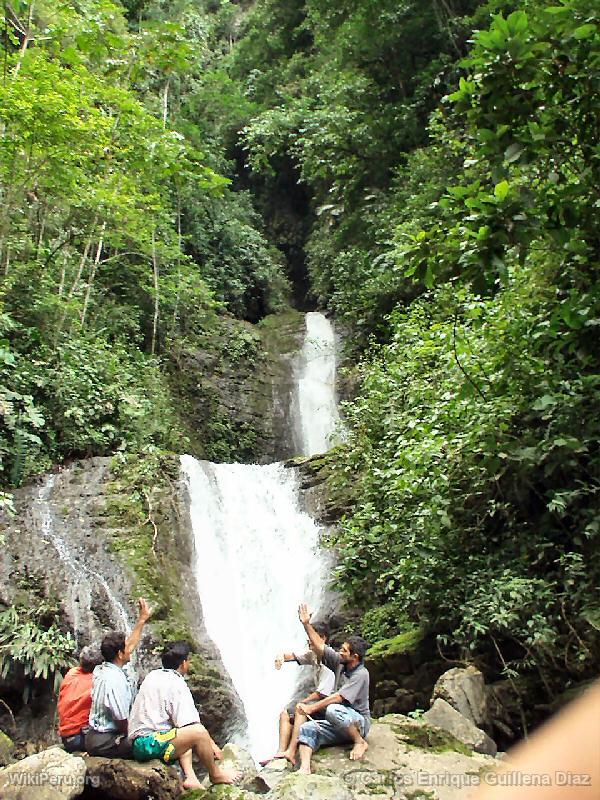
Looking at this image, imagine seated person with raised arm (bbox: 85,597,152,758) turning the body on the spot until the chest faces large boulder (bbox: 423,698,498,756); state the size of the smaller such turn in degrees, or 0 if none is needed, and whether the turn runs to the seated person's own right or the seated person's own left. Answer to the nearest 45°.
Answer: approximately 45° to the seated person's own right

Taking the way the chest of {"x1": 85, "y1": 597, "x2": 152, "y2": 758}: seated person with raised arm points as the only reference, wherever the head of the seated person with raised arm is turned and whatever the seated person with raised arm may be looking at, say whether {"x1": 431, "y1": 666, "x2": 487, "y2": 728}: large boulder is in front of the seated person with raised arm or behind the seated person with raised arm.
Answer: in front

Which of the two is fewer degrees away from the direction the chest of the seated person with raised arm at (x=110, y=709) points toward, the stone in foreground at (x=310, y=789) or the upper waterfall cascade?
the upper waterfall cascade

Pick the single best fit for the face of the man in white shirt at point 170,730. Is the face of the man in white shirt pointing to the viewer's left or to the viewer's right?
to the viewer's right

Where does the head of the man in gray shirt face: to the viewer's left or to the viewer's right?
to the viewer's left

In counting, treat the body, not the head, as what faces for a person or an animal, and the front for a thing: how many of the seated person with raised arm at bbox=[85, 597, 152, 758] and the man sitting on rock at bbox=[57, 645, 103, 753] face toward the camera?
0

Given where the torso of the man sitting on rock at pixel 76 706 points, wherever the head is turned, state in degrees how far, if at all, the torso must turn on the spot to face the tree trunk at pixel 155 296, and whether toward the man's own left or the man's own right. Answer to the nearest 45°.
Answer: approximately 45° to the man's own left

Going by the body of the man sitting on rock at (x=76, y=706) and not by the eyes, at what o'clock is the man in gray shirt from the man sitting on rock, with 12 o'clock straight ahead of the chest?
The man in gray shirt is roughly at 2 o'clock from the man sitting on rock.

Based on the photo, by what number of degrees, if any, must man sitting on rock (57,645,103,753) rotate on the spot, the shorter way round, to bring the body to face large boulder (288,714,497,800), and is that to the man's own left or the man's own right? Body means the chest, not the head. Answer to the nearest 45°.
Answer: approximately 45° to the man's own right

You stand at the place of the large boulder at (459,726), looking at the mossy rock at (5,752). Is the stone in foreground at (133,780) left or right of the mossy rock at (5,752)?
left

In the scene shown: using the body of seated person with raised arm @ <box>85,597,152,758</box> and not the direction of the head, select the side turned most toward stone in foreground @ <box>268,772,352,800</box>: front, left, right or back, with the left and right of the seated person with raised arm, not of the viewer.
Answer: right

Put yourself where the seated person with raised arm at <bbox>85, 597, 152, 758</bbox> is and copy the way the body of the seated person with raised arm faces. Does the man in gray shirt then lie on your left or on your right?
on your right

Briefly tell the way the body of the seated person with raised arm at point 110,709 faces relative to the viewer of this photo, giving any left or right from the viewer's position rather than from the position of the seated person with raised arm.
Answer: facing away from the viewer and to the right of the viewer

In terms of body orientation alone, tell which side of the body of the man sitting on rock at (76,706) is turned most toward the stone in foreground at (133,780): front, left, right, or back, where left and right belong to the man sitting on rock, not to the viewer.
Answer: right
